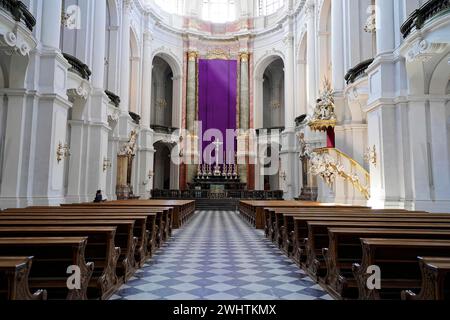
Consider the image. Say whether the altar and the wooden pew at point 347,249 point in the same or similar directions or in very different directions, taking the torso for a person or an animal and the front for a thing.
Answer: very different directions

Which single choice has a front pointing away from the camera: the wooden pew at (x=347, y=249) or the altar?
the wooden pew

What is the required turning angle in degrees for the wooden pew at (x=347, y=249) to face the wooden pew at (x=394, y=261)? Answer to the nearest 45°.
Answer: approximately 135° to its right

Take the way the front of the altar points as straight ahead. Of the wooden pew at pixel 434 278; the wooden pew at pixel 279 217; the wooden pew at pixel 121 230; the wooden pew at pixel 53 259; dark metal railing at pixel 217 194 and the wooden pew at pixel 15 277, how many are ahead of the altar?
6

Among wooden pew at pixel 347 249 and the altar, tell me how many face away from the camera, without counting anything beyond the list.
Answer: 1

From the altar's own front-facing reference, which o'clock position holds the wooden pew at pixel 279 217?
The wooden pew is roughly at 12 o'clock from the altar.

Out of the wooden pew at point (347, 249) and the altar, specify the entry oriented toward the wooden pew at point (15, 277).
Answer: the altar

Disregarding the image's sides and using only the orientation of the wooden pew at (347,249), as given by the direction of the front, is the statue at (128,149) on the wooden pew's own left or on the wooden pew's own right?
on the wooden pew's own left

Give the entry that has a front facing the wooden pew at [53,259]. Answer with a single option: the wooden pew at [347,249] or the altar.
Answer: the altar

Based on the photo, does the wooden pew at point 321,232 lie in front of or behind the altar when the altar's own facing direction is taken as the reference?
in front

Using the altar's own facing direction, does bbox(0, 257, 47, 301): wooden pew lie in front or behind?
in front

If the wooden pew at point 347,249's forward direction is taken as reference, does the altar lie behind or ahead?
ahead

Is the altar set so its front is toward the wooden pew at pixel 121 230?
yes

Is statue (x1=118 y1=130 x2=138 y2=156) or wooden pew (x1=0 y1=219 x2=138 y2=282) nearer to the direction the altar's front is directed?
the wooden pew

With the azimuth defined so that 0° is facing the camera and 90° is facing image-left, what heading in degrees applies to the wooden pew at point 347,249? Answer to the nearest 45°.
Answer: approximately 180°
